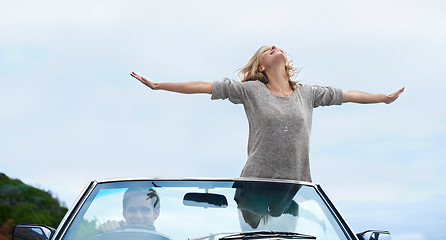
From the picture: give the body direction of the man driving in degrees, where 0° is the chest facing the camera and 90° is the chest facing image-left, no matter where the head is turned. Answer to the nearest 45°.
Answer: approximately 0°

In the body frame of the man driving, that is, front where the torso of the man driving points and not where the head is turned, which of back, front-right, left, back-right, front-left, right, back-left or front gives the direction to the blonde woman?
back-left

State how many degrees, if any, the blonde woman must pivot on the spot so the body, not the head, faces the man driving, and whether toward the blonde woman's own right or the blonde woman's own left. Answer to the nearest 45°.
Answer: approximately 45° to the blonde woman's own right

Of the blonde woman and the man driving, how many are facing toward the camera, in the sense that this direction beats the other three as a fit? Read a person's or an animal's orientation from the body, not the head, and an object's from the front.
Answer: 2

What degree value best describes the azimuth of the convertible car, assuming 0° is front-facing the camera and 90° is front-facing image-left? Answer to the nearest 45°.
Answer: approximately 0°
